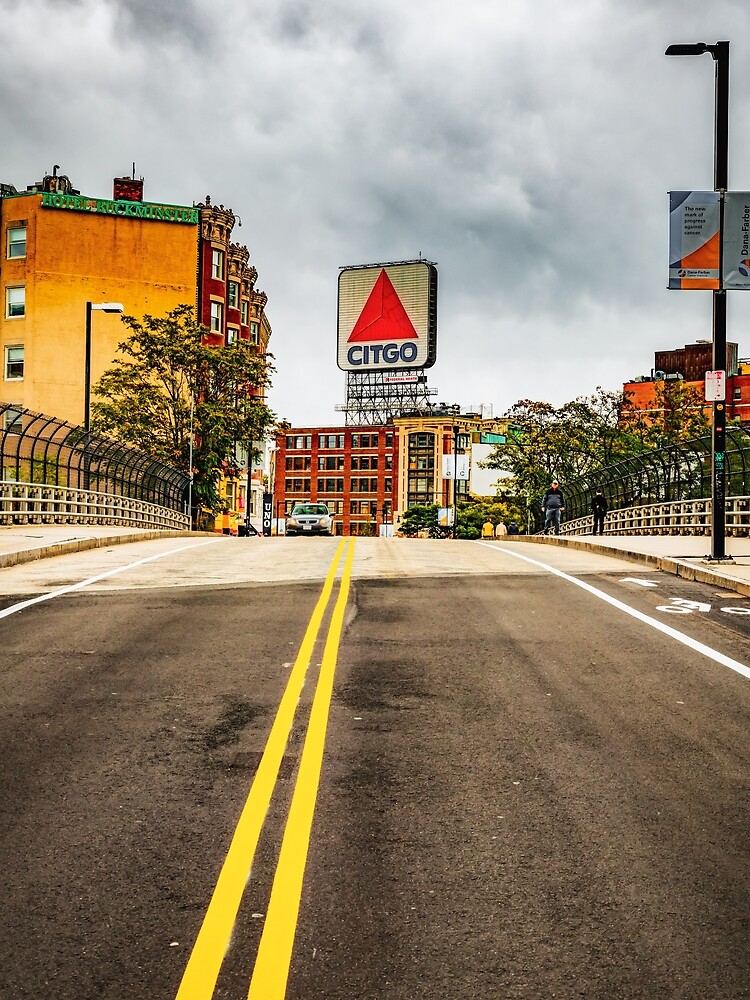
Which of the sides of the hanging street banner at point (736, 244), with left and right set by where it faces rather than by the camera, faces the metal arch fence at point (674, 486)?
back

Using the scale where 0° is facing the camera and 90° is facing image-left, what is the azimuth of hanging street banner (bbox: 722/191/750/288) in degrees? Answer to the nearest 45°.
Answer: approximately 0°

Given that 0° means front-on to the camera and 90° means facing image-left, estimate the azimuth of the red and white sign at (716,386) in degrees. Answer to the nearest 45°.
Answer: approximately 0°

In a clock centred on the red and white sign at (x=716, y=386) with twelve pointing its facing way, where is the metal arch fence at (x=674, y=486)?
The metal arch fence is roughly at 6 o'clock from the red and white sign.
